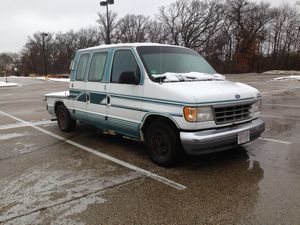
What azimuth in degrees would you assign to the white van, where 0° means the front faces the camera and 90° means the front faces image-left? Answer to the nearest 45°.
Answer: approximately 315°
